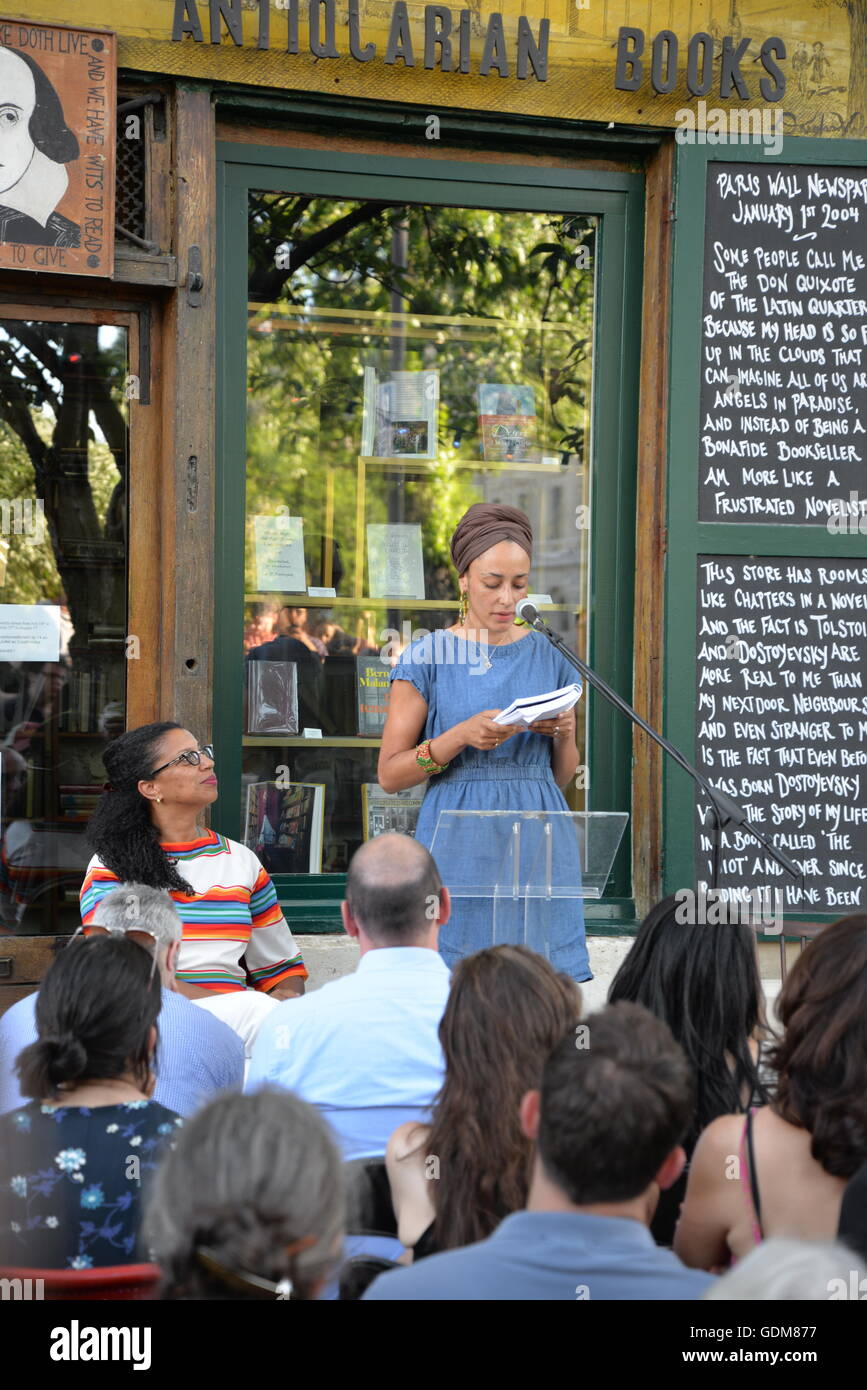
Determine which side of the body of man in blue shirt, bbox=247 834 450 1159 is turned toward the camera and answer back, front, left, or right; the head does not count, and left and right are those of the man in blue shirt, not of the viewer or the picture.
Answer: back

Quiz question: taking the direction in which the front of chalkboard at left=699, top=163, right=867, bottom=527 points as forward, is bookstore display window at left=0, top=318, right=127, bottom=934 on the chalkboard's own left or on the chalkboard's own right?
on the chalkboard's own right

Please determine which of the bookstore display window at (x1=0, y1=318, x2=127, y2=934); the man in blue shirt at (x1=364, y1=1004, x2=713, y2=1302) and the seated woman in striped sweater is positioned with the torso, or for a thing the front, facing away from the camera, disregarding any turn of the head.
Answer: the man in blue shirt

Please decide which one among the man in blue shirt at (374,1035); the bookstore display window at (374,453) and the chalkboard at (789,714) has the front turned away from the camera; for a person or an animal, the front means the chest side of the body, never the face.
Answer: the man in blue shirt

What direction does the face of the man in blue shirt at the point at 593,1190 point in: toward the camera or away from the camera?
away from the camera

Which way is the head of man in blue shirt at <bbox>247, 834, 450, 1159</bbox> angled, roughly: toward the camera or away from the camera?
away from the camera
